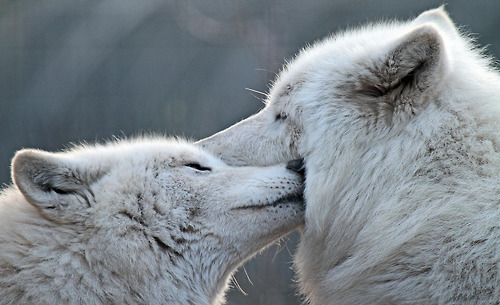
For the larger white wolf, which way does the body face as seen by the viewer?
to the viewer's left

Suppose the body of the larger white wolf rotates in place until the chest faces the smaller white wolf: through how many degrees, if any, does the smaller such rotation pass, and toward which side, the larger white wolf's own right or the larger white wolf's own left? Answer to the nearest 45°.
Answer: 0° — it already faces it

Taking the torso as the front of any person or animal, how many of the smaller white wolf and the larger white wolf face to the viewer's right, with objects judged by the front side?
1

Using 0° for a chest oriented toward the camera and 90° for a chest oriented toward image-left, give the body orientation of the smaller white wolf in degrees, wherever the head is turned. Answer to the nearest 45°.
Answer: approximately 270°

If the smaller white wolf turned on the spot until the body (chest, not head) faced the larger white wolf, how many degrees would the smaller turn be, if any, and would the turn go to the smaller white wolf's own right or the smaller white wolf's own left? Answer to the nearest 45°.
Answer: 0° — it already faces it
